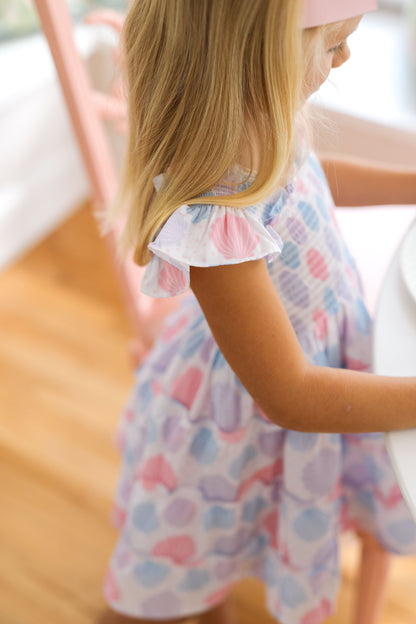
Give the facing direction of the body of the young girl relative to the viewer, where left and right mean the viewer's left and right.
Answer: facing to the right of the viewer
